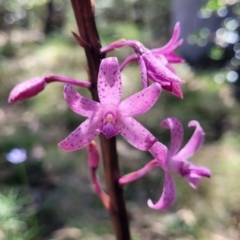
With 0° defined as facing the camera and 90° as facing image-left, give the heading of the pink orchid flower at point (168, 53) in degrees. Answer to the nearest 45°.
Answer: approximately 270°

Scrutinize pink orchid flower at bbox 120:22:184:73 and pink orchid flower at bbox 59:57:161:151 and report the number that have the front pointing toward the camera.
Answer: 1

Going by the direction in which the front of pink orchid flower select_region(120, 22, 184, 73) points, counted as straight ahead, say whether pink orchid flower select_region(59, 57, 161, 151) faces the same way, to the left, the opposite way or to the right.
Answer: to the right

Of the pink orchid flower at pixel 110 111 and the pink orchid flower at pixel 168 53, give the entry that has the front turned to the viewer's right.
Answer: the pink orchid flower at pixel 168 53

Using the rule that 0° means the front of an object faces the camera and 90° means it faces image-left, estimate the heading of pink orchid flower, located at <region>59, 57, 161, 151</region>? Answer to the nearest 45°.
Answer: approximately 0°
